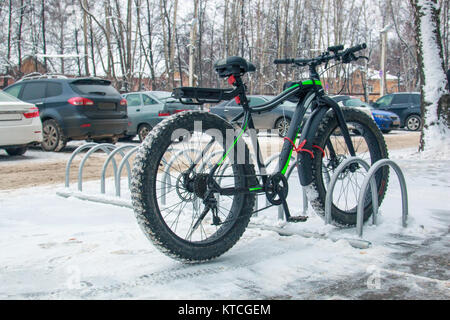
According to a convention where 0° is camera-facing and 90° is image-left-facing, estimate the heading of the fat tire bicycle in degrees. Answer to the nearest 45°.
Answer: approximately 225°

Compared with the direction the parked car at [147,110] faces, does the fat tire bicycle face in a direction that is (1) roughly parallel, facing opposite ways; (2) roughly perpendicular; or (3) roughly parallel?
roughly perpendicular

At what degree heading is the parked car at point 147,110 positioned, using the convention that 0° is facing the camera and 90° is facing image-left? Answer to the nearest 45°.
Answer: approximately 135°

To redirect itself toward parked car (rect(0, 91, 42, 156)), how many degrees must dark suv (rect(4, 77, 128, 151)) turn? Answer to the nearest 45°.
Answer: approximately 90° to its left

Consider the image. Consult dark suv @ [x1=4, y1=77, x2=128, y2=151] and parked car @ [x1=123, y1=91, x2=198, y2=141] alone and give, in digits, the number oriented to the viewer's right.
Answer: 0

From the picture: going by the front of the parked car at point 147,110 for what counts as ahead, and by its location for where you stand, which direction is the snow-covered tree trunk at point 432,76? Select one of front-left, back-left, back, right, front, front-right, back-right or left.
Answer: back

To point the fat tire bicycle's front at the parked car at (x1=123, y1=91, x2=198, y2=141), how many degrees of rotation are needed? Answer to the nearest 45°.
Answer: approximately 45° to its left

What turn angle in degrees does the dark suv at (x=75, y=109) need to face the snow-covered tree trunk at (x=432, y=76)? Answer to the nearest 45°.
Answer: approximately 180°

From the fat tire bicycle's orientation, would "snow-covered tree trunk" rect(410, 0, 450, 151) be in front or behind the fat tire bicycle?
in front

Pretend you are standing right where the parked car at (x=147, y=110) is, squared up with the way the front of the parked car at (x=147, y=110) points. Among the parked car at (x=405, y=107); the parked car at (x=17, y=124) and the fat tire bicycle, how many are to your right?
1

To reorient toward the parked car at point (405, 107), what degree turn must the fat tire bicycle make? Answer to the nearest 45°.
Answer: approximately 45° to its left

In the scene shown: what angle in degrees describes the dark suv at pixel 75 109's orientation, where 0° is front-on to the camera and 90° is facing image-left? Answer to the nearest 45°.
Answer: approximately 135°

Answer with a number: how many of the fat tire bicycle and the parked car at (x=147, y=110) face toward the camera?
0
